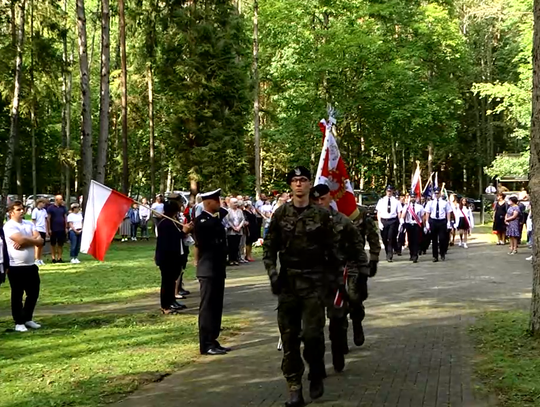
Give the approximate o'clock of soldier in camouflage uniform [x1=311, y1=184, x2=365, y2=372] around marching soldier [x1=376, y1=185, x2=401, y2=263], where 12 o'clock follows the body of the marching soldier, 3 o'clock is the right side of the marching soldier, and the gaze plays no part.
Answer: The soldier in camouflage uniform is roughly at 12 o'clock from the marching soldier.

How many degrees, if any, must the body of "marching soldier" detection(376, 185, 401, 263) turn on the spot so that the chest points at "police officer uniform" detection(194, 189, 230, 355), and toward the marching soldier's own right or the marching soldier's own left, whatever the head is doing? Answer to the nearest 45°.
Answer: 0° — they already face it

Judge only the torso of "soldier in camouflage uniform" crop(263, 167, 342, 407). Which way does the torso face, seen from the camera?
toward the camera

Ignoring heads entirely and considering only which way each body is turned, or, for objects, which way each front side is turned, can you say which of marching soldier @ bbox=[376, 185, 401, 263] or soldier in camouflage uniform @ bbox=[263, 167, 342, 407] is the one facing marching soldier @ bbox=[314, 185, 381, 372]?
marching soldier @ bbox=[376, 185, 401, 263]

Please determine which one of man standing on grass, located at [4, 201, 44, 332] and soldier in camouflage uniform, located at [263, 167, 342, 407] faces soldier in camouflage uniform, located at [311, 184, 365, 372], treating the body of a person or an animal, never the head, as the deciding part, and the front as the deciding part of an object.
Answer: the man standing on grass

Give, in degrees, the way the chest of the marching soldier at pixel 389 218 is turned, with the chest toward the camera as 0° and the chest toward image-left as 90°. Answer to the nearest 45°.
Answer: approximately 0°

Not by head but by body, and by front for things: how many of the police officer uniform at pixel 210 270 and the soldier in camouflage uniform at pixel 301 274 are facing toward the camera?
1

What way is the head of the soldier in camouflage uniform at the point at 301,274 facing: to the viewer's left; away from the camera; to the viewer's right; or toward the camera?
toward the camera

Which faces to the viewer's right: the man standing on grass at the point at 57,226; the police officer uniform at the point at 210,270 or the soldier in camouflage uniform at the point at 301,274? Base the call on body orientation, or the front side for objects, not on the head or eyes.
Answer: the police officer uniform

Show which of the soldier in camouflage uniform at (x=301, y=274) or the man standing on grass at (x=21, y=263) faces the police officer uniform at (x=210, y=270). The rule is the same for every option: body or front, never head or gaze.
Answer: the man standing on grass

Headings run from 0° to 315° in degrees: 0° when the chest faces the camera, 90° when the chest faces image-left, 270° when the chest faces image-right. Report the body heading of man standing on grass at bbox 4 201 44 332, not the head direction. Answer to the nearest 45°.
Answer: approximately 315°

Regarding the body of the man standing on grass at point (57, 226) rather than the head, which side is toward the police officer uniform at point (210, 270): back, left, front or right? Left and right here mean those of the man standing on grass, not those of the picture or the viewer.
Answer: front

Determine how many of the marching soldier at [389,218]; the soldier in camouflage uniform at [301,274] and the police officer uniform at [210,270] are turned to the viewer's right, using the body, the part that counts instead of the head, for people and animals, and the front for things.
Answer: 1

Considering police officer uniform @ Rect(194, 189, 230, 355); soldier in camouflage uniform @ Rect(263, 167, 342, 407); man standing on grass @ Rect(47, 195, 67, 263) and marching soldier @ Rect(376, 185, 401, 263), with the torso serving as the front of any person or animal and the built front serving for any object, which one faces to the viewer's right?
the police officer uniform

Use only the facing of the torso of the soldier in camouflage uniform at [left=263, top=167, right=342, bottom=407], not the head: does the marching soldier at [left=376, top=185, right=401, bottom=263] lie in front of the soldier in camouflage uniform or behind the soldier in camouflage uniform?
behind

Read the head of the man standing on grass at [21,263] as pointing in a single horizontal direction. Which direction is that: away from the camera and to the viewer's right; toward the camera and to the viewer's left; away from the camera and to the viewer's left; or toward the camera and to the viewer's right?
toward the camera and to the viewer's right
